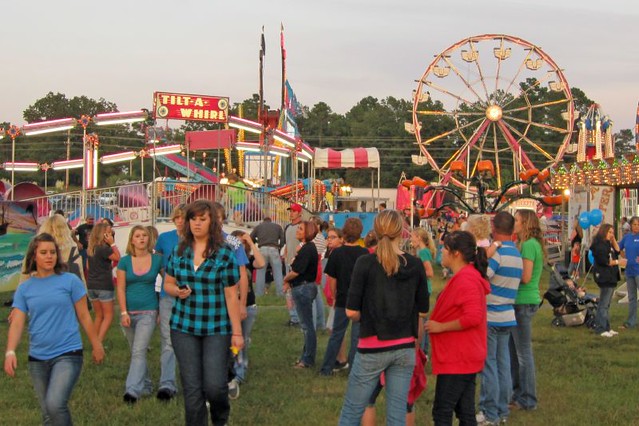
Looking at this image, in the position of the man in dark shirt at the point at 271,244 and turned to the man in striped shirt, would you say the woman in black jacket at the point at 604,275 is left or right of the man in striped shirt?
left

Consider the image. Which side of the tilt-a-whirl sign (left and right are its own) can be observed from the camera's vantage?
front

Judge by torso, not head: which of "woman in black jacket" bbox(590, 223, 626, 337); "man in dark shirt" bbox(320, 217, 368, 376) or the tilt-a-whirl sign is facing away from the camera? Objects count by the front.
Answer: the man in dark shirt

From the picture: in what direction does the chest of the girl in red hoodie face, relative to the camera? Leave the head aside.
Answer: to the viewer's left

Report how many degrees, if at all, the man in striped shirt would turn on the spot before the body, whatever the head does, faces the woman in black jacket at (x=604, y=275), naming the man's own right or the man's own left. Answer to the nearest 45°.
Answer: approximately 45° to the man's own right

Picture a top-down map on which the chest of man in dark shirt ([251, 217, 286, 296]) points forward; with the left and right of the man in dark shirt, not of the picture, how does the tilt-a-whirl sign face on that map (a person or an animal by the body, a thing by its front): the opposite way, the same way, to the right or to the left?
the opposite way

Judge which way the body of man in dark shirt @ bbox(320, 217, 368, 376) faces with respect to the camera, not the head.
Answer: away from the camera

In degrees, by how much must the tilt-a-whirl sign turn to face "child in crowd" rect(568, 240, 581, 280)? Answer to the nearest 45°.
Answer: approximately 45° to its left

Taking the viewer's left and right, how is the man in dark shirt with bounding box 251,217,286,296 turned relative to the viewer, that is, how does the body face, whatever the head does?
facing away from the viewer
